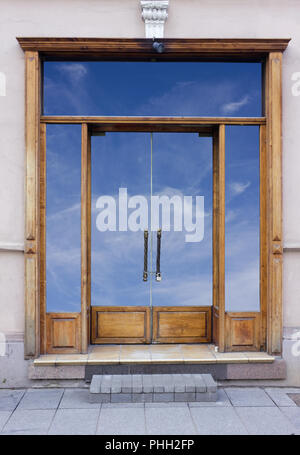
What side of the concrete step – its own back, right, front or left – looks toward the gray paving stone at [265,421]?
left

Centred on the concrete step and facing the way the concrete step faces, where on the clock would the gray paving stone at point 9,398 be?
The gray paving stone is roughly at 3 o'clock from the concrete step.

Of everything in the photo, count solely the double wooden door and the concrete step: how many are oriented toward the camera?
2

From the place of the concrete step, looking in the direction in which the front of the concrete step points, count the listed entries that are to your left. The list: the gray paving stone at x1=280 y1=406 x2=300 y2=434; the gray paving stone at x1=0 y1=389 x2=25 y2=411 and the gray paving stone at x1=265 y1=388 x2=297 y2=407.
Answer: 2

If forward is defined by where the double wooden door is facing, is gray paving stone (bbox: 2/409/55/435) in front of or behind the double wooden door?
in front

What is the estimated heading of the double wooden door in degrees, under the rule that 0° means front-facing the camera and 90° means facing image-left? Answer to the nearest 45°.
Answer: approximately 0°

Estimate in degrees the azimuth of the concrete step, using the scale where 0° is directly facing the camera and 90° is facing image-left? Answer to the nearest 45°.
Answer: approximately 0°
